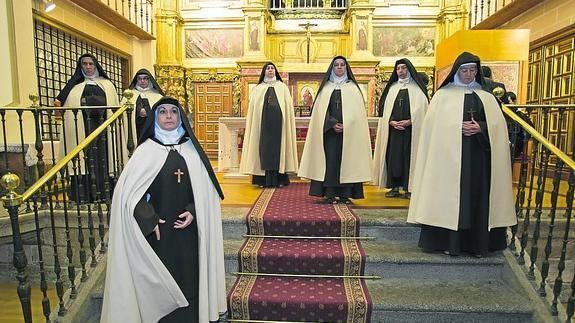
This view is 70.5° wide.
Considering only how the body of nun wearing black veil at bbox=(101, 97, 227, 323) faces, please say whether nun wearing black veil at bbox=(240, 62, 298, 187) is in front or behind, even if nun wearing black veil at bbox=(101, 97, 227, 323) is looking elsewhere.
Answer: behind

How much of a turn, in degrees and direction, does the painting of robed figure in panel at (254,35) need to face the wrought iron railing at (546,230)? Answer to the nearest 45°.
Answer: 0° — it already faces it

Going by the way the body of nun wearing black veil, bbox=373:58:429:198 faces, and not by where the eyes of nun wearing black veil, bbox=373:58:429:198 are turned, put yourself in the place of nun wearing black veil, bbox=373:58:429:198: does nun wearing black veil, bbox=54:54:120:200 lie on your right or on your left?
on your right

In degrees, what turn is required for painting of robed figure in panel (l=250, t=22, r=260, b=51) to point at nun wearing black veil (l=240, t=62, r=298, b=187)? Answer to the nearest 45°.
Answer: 0° — it already faces them

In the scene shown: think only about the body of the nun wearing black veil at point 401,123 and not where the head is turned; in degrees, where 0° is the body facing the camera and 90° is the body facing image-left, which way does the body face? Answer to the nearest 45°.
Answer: approximately 0°

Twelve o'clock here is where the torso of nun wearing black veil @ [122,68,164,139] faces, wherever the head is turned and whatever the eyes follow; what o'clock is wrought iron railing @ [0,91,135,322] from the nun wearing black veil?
The wrought iron railing is roughly at 1 o'clock from the nun wearing black veil.
